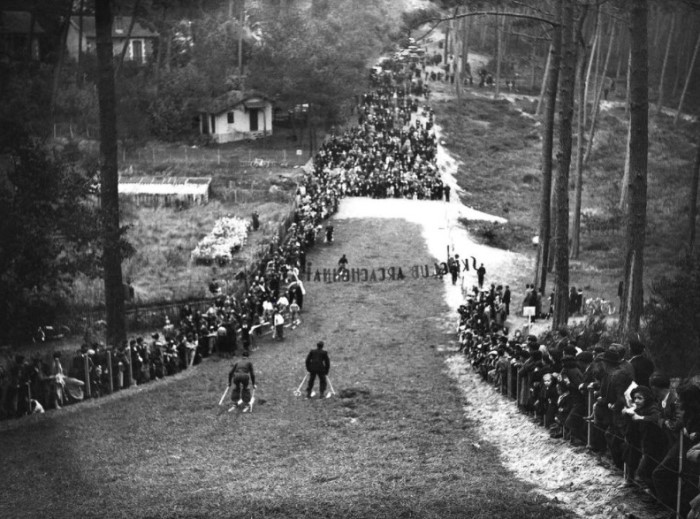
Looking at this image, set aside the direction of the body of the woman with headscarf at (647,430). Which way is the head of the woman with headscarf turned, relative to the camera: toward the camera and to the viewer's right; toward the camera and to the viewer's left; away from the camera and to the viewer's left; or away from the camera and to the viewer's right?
toward the camera and to the viewer's left

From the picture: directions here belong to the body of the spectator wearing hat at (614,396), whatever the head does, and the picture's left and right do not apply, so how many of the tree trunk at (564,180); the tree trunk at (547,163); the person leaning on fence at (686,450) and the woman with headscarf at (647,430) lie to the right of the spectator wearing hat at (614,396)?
2

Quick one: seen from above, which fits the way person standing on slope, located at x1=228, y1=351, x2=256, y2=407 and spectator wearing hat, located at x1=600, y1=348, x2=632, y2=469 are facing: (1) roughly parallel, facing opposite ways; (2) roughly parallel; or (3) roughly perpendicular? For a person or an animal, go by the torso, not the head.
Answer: roughly perpendicular

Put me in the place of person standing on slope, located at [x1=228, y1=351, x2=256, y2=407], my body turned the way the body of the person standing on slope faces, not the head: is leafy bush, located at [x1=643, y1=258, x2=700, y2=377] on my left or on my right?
on my right

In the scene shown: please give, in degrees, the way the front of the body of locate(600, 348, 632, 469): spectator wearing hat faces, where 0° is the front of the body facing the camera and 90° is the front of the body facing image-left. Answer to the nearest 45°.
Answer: approximately 90°

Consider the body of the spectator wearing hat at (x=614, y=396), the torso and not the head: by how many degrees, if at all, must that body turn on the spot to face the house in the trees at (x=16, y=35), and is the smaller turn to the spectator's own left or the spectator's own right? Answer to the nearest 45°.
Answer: approximately 45° to the spectator's own right

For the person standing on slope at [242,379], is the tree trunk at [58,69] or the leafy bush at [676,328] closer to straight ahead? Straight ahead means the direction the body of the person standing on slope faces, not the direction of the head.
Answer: the tree trunk

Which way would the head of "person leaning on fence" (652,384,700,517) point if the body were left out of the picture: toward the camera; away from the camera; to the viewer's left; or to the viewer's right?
to the viewer's left

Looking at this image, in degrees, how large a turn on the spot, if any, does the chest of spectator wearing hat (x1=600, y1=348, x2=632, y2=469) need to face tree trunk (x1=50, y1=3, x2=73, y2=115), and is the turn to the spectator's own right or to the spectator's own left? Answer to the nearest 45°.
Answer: approximately 45° to the spectator's own right

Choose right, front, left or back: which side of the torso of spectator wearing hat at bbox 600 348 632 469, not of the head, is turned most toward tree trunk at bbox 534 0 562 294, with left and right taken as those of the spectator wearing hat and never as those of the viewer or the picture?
right
